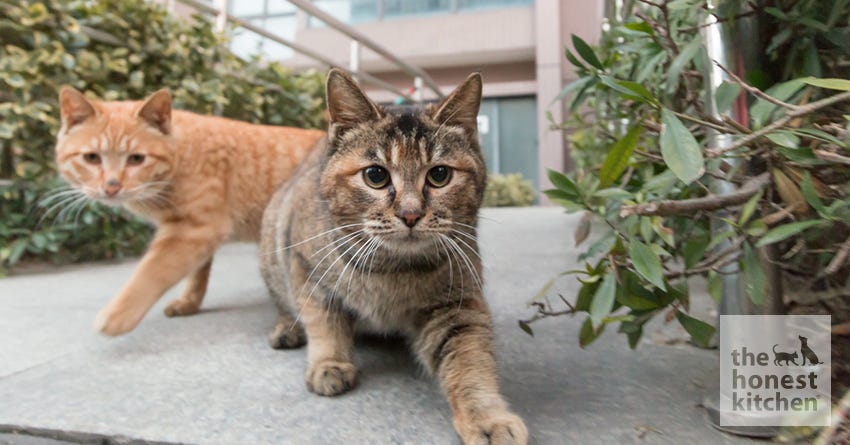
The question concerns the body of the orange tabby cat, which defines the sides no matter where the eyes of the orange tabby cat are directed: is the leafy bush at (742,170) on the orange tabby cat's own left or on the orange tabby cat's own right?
on the orange tabby cat's own left

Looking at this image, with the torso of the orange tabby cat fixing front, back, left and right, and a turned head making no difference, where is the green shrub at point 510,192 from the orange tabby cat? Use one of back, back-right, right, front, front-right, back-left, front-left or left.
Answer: back

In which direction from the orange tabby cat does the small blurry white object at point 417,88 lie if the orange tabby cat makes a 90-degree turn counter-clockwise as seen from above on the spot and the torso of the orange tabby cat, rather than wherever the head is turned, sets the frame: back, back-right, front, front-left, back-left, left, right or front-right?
left

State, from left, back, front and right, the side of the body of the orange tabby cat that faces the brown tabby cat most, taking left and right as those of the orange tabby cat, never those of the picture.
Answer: left

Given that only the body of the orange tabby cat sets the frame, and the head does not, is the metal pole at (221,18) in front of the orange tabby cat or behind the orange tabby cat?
behind

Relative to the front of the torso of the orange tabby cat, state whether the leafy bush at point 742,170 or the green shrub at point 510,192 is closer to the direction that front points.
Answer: the leafy bush

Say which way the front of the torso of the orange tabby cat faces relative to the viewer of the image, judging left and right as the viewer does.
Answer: facing the viewer and to the left of the viewer

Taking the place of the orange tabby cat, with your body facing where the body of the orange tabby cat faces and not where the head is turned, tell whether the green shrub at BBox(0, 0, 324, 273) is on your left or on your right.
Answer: on your right
